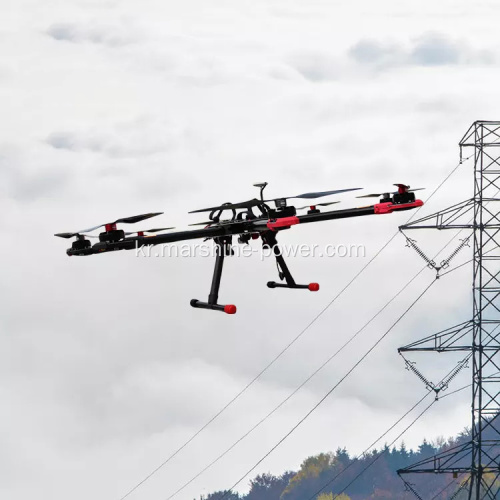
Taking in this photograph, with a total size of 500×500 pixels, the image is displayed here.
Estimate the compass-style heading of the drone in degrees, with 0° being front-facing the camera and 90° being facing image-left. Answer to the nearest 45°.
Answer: approximately 315°
